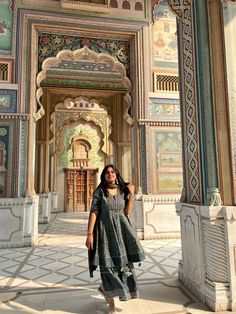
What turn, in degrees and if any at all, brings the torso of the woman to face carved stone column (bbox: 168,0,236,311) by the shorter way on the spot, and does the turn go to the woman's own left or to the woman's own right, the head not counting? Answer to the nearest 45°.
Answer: approximately 90° to the woman's own left

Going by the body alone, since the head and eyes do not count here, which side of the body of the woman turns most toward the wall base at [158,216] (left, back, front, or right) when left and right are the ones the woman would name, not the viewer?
back

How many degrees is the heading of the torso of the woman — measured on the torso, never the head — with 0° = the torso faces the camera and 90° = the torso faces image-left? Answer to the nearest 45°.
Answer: approximately 0°

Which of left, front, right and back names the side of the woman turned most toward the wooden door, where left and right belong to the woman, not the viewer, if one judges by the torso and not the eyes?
back
